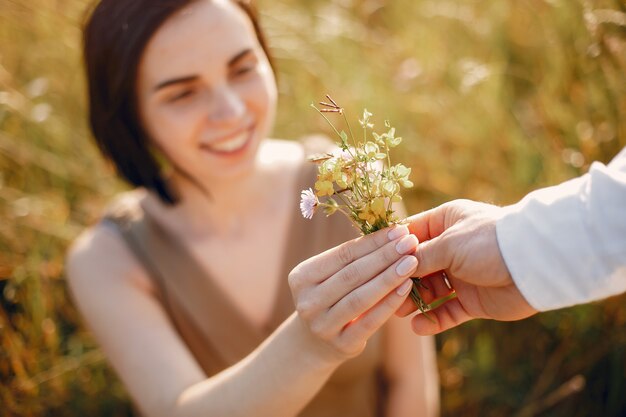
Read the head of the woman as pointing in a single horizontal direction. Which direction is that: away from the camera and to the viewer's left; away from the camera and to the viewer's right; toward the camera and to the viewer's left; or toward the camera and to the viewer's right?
toward the camera and to the viewer's right

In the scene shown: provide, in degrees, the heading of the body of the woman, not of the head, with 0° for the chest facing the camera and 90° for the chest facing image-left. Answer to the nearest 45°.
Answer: approximately 315°
